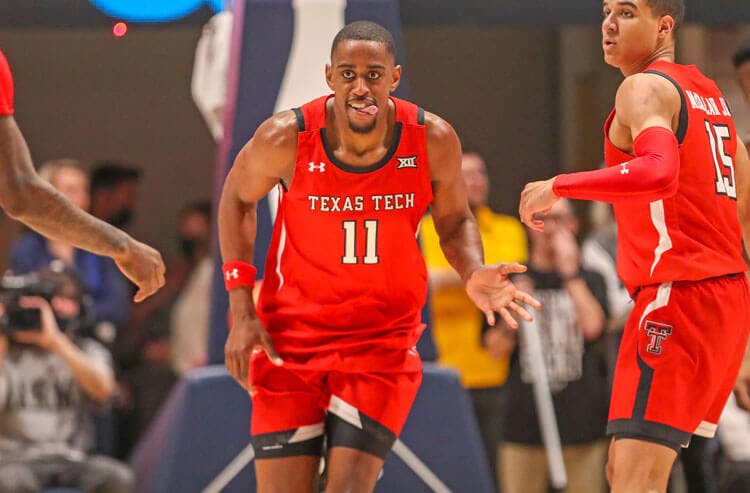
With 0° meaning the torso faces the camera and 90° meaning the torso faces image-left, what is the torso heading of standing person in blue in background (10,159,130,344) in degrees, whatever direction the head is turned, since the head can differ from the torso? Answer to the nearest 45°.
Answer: approximately 0°

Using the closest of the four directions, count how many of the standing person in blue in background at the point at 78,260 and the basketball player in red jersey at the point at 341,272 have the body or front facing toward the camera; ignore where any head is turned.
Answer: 2

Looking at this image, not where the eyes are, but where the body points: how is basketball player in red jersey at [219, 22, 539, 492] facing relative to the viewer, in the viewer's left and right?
facing the viewer

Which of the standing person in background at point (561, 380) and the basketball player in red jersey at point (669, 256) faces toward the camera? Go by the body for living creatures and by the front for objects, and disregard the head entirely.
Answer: the standing person in background

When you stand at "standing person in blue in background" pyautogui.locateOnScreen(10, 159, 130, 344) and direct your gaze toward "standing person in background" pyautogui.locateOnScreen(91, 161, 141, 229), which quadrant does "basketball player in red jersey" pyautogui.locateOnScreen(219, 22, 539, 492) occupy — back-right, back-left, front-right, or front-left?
back-right
